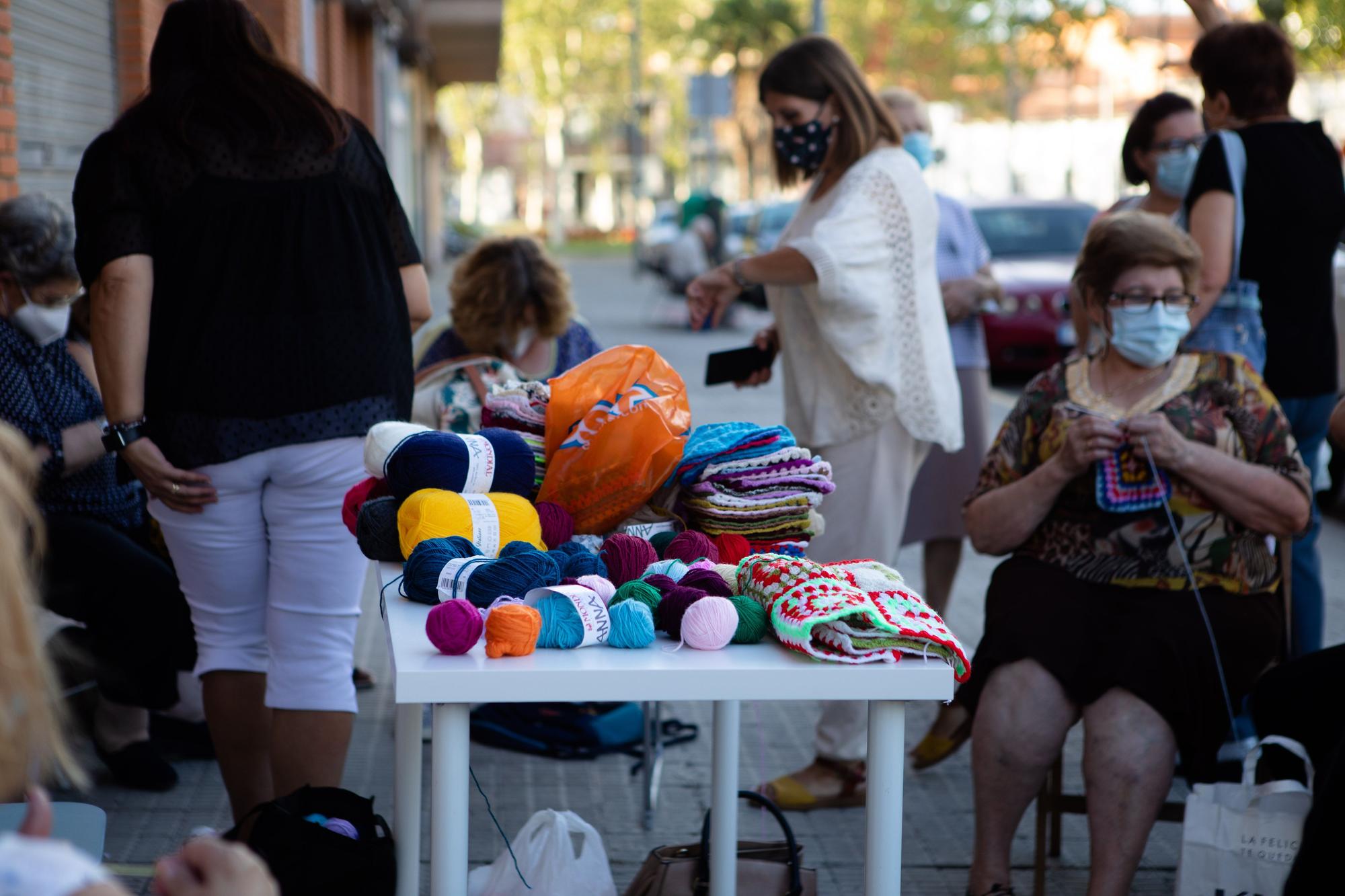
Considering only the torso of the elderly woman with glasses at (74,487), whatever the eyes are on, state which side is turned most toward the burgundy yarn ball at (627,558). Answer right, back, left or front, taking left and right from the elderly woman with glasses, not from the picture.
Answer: front

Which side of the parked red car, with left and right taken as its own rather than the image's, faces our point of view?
front

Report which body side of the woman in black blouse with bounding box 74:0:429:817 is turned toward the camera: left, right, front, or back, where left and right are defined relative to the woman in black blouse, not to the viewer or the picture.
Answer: back

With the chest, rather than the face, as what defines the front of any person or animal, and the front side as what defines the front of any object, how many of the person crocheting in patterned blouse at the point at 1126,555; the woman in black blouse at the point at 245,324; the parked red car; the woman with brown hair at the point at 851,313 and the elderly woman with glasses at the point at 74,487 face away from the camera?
1

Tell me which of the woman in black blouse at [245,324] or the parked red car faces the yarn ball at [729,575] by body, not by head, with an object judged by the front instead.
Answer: the parked red car

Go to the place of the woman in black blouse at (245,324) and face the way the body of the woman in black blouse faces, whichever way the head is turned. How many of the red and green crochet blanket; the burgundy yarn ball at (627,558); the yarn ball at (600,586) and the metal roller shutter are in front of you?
1

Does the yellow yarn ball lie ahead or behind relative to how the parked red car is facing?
ahead

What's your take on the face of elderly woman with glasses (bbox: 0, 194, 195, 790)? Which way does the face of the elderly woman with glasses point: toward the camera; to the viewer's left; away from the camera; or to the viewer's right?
to the viewer's right

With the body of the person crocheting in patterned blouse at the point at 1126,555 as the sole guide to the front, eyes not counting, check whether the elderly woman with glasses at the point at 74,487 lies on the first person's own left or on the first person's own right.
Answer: on the first person's own right

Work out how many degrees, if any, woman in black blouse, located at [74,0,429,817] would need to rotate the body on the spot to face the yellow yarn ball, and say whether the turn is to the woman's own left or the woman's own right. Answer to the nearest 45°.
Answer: approximately 135° to the woman's own right

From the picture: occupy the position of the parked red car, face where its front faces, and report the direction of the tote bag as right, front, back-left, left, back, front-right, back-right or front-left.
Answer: front

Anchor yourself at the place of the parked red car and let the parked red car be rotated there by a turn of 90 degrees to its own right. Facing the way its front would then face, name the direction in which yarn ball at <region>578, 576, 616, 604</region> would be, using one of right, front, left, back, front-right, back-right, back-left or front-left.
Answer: left

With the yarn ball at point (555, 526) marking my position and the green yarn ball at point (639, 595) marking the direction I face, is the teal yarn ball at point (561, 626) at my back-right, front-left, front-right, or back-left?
front-right

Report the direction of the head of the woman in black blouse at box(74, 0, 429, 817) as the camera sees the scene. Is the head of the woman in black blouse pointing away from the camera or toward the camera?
away from the camera

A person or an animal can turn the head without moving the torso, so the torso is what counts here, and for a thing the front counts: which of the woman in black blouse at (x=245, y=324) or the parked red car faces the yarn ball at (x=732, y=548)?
the parked red car

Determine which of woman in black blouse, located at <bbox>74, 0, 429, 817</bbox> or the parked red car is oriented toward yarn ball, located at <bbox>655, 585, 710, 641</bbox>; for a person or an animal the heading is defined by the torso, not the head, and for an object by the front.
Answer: the parked red car

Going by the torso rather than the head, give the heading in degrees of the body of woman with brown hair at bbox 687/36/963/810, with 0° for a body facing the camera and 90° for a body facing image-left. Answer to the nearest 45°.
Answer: approximately 90°

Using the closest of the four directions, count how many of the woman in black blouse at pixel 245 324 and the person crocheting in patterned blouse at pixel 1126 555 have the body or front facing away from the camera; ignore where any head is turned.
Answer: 1

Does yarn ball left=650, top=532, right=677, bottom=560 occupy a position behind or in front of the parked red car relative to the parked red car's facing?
in front

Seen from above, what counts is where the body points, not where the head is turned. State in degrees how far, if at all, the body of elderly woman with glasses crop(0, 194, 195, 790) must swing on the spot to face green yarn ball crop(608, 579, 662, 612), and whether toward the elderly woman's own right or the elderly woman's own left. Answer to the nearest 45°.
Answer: approximately 45° to the elderly woman's own right
